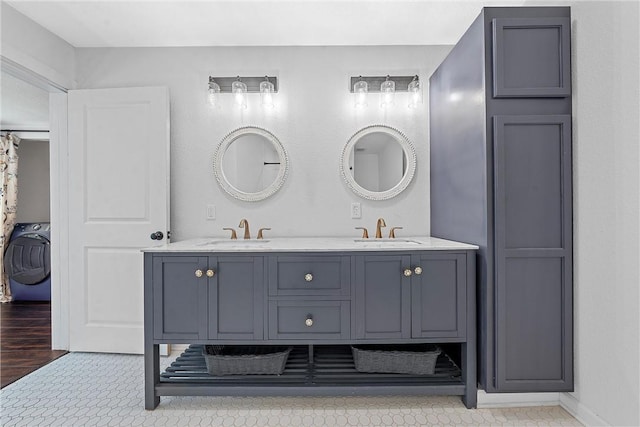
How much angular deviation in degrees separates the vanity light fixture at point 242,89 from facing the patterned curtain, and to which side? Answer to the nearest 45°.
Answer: approximately 135° to its right

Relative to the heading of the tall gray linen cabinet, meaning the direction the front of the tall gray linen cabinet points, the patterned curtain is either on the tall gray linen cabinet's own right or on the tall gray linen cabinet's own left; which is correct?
on the tall gray linen cabinet's own right

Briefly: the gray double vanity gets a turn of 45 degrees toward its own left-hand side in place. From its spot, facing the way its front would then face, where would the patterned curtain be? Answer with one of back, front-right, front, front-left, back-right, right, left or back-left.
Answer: back

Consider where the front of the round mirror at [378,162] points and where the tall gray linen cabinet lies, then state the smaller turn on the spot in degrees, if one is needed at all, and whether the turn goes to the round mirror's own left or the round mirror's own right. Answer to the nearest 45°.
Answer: approximately 45° to the round mirror's own left

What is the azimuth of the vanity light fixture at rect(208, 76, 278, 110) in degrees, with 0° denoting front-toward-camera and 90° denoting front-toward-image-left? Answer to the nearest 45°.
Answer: approximately 0°

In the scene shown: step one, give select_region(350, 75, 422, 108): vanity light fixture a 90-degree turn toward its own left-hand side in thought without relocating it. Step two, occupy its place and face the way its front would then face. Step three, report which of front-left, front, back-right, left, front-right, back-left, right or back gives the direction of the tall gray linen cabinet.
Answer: front-right

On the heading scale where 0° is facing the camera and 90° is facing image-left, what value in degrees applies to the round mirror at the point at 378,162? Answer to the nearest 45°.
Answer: approximately 0°
